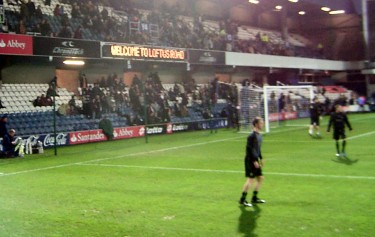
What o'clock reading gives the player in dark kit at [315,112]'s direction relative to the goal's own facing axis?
The player in dark kit is roughly at 1 o'clock from the goal.

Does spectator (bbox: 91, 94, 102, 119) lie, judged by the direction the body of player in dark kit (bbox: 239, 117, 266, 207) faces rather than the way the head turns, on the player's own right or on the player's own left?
on the player's own left

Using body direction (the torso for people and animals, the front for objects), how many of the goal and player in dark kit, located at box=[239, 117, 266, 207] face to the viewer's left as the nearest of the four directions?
0

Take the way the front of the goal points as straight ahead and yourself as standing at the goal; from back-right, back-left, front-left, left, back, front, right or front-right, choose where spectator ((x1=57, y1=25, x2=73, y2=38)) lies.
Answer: right

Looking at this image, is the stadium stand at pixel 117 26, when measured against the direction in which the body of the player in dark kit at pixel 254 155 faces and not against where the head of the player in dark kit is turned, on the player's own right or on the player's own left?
on the player's own left
